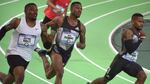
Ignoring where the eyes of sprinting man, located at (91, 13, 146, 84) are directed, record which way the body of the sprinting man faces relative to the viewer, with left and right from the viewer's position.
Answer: facing the viewer and to the right of the viewer

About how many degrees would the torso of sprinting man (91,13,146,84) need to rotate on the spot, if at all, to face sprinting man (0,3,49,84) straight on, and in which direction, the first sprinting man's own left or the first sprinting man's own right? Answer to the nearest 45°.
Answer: approximately 135° to the first sprinting man's own right

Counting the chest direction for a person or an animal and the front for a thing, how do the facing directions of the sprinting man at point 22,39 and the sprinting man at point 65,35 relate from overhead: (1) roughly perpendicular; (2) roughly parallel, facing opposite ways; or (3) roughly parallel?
roughly parallel

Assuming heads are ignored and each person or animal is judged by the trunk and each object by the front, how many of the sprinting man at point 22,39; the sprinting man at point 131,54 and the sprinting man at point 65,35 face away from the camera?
0

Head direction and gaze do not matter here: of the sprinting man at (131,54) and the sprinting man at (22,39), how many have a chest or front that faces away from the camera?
0

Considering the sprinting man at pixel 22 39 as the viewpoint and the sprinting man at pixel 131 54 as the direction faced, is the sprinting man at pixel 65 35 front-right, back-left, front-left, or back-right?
front-left
